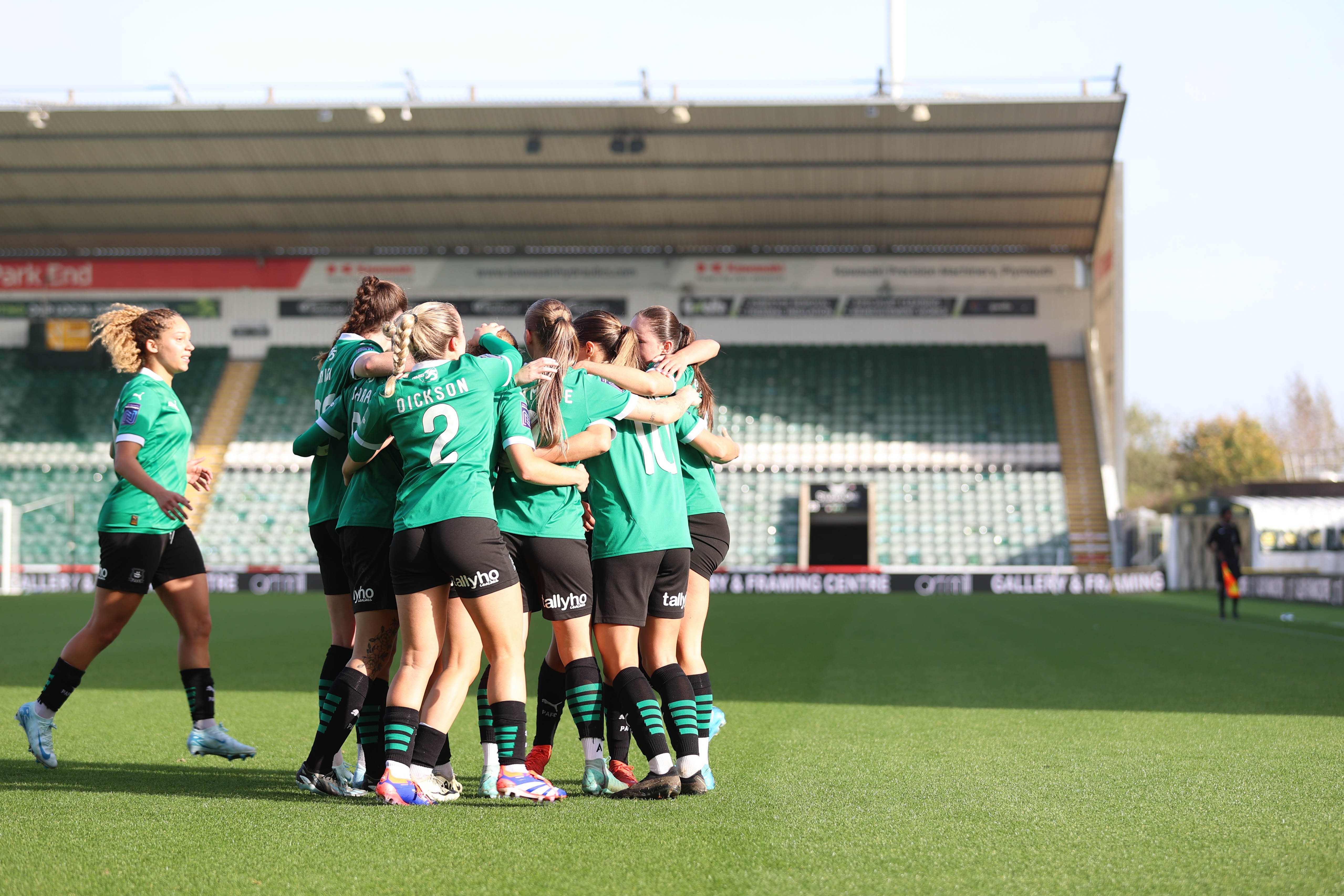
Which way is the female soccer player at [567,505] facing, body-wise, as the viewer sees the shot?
away from the camera

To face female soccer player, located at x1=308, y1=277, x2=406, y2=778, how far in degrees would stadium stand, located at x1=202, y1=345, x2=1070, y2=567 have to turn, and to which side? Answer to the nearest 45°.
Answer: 0° — it already faces them

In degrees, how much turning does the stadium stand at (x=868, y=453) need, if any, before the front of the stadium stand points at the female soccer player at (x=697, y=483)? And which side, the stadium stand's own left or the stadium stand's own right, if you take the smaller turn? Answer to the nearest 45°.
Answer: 0° — it already faces them

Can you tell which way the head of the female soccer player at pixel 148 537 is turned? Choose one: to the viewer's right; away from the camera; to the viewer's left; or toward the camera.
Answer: to the viewer's right

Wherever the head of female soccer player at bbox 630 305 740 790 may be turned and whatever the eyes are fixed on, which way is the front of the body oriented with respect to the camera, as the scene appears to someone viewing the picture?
to the viewer's left

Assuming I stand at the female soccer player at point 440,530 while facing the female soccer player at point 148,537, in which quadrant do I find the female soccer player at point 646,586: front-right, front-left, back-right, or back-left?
back-right

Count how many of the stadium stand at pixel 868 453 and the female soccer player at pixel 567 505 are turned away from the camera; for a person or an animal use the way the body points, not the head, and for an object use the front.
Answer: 1

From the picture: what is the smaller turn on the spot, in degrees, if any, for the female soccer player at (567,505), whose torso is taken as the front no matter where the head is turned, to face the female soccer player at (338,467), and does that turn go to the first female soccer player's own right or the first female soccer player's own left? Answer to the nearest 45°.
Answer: approximately 45° to the first female soccer player's own left

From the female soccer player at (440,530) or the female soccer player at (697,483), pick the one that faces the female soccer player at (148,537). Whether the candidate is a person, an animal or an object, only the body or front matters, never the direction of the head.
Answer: the female soccer player at (697,483)
